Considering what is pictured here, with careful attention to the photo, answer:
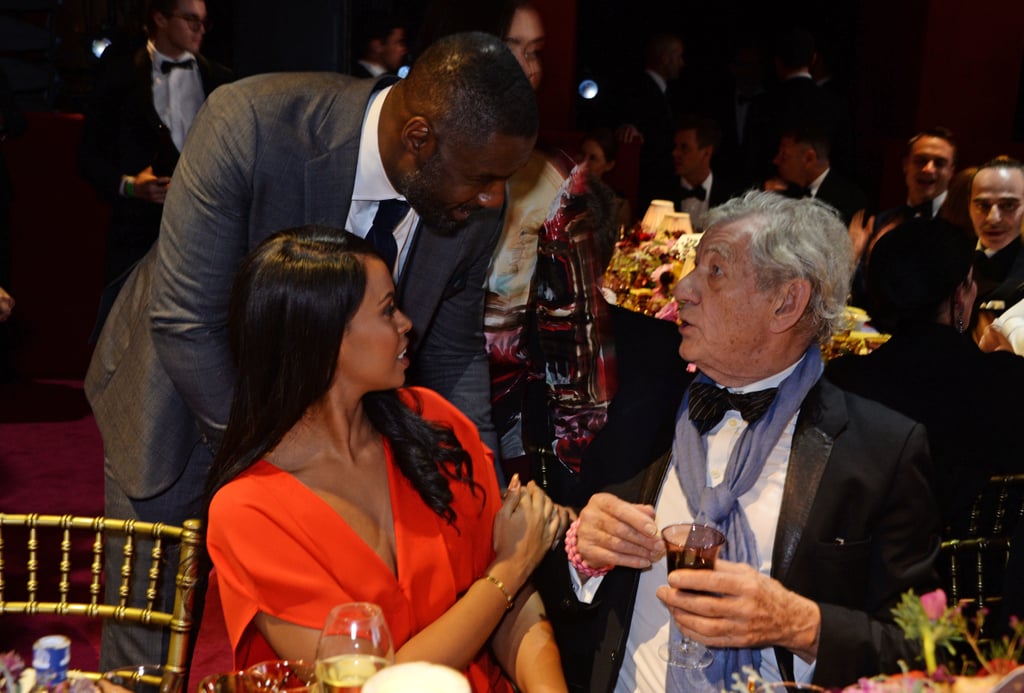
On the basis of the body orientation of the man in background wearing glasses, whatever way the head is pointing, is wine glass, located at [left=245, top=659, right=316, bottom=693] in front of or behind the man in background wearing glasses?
in front

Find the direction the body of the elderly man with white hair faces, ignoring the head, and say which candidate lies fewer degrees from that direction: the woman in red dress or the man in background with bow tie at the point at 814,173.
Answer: the woman in red dress

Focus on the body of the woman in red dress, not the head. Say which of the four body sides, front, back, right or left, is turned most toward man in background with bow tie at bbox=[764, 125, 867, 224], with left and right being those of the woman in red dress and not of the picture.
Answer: left

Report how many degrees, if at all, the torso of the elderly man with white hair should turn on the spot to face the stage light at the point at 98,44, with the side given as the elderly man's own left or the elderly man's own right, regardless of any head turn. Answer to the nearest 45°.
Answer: approximately 90° to the elderly man's own right

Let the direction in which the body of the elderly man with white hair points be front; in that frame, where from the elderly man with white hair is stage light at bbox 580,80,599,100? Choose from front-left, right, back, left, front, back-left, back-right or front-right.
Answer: back-right

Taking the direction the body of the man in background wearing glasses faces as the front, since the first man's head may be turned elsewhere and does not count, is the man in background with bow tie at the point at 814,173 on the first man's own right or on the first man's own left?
on the first man's own left

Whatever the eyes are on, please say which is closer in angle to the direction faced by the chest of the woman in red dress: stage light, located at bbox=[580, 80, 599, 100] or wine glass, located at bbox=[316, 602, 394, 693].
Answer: the wine glass

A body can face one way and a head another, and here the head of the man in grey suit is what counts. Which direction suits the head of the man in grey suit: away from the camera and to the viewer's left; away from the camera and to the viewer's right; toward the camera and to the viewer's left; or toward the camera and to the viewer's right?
toward the camera and to the viewer's right

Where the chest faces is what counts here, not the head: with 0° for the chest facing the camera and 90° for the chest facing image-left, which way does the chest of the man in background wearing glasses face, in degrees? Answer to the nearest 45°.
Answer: approximately 315°

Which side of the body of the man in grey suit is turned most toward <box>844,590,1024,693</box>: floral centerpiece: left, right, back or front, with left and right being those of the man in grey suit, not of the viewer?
front

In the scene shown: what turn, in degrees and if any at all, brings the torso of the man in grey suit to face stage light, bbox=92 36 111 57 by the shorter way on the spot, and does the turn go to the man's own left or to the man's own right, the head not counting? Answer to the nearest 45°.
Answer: approximately 135° to the man's own left
